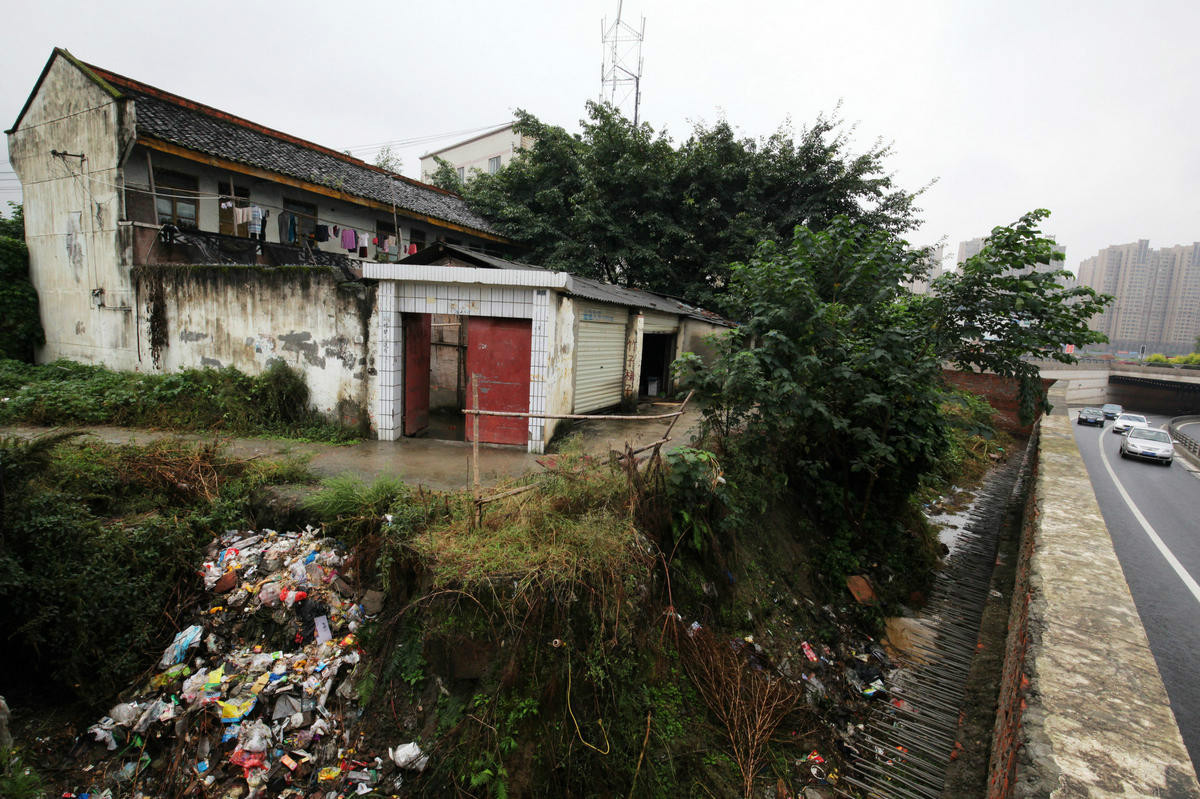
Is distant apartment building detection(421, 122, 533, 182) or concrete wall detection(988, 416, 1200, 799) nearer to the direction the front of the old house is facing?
the concrete wall

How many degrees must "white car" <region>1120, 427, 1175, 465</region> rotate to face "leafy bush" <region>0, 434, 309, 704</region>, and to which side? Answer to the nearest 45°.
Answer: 0° — it already faces it

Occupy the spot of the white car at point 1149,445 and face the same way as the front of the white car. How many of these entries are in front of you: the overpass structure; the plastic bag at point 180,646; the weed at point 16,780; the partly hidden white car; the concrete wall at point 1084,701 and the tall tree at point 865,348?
4

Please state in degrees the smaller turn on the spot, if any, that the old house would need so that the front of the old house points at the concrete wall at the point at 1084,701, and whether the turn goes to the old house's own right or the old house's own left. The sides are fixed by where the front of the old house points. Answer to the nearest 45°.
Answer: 0° — it already faces it

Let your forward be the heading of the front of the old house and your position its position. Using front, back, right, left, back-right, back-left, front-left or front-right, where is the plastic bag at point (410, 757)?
front-right

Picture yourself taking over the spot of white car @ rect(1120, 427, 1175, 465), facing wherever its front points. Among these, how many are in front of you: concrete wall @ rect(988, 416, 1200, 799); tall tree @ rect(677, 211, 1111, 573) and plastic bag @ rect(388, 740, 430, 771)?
3

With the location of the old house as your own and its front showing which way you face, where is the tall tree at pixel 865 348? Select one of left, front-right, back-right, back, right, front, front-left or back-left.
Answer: front

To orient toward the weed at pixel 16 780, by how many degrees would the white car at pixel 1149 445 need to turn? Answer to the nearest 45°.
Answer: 0° — it already faces it

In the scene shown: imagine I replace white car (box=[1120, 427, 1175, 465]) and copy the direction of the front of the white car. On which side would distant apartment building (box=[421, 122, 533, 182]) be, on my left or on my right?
on my right

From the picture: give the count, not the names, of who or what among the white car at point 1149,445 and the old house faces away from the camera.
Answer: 0

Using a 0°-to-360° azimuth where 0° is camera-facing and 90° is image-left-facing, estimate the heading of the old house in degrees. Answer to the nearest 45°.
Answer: approximately 315°

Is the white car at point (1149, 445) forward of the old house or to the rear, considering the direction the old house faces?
forward

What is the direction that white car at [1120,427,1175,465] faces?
toward the camera
